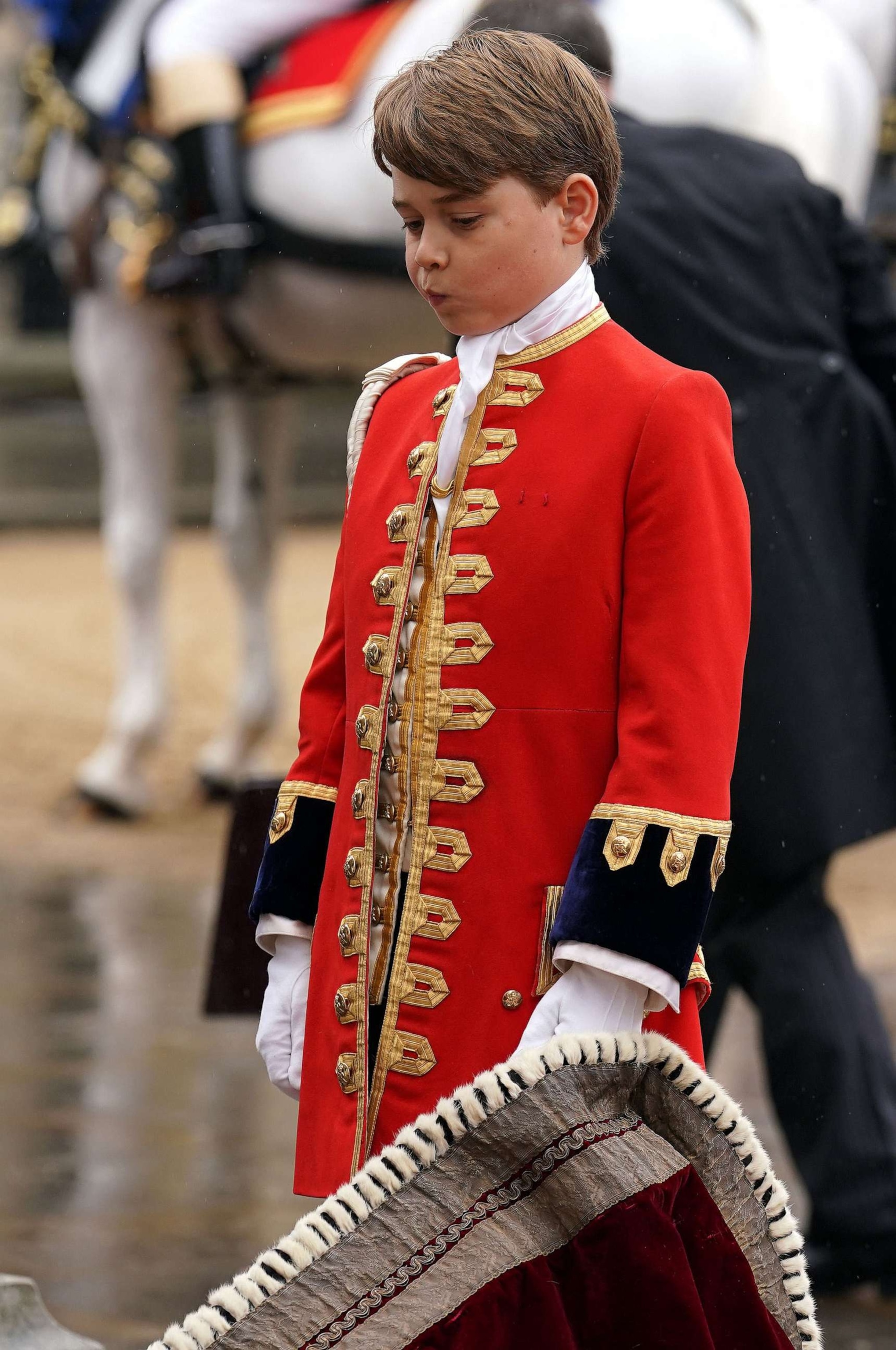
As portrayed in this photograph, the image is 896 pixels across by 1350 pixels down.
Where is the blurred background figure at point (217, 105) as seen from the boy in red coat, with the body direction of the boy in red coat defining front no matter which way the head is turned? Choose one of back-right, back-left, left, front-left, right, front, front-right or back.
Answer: back-right

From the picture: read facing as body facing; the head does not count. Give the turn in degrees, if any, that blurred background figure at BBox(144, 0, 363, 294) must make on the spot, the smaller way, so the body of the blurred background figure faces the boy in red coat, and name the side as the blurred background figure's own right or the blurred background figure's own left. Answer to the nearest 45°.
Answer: approximately 90° to the blurred background figure's own left

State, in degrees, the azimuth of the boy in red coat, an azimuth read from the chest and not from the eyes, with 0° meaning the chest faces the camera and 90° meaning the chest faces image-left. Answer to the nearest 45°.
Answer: approximately 45°

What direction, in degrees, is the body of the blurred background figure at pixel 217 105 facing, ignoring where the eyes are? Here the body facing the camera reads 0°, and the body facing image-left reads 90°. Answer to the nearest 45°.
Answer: approximately 90°
